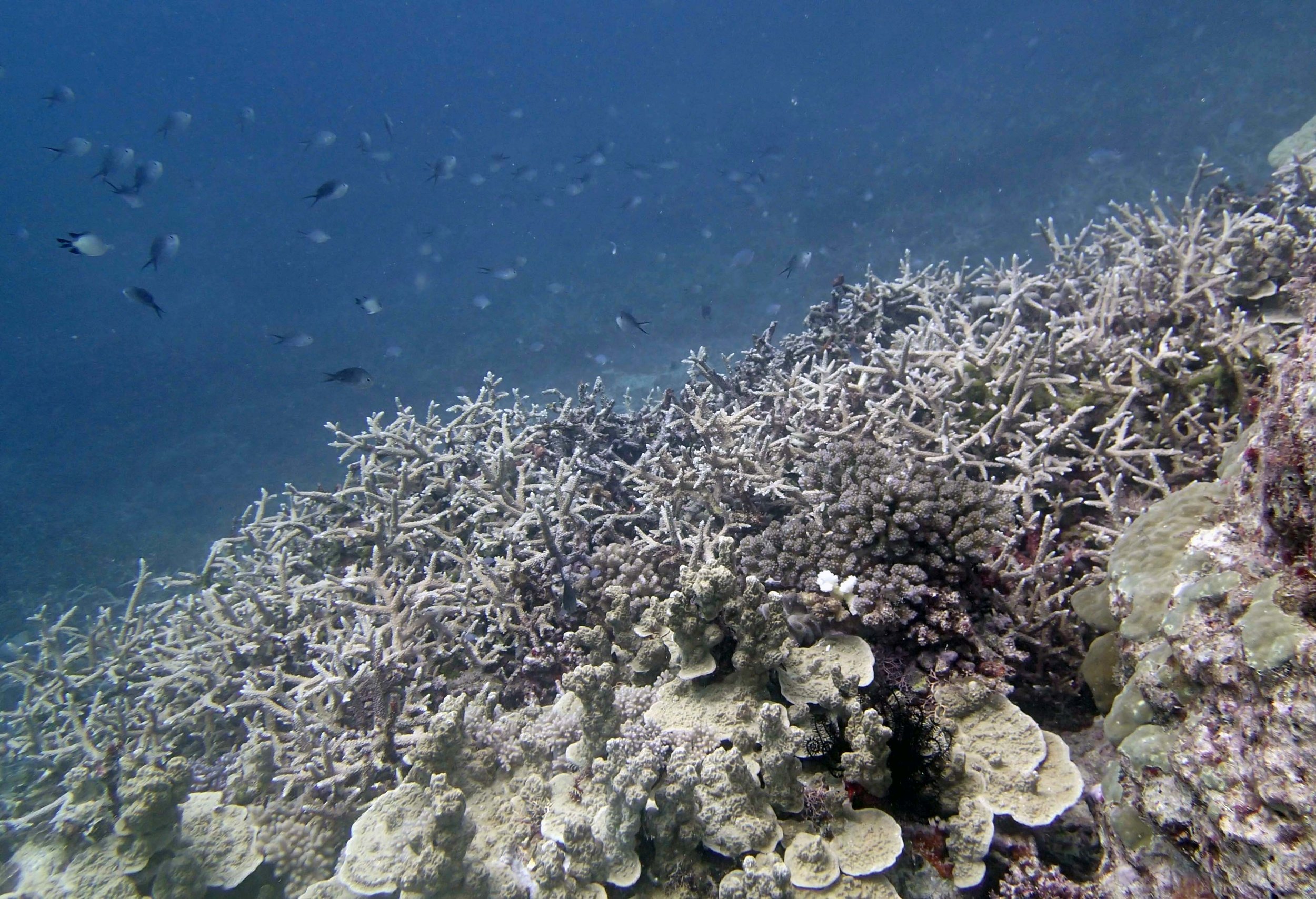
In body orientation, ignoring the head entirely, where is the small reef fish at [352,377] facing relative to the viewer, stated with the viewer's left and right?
facing to the right of the viewer

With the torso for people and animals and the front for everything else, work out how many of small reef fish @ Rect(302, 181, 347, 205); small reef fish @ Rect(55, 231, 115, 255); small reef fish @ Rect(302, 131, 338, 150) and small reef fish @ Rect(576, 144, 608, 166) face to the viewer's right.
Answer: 4

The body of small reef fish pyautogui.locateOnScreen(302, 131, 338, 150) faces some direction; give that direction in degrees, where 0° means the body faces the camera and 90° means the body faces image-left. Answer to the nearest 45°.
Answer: approximately 270°

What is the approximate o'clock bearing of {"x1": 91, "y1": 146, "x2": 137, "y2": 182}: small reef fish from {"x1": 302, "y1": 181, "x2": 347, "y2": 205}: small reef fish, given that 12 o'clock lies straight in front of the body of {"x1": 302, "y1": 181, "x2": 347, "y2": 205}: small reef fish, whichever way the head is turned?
{"x1": 91, "y1": 146, "x2": 137, "y2": 182}: small reef fish is roughly at 7 o'clock from {"x1": 302, "y1": 181, "x2": 347, "y2": 205}: small reef fish.

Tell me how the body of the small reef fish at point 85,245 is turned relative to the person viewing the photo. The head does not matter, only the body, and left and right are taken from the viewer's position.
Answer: facing to the right of the viewer

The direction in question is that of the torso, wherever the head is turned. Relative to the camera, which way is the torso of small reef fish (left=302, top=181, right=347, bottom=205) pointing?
to the viewer's right
